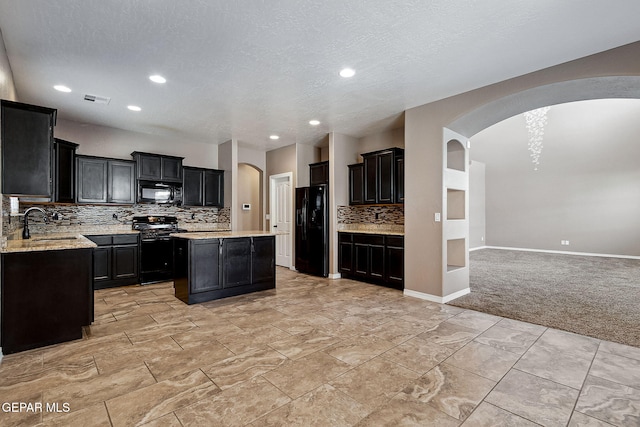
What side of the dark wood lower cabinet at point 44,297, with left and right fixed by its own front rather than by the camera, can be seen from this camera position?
right

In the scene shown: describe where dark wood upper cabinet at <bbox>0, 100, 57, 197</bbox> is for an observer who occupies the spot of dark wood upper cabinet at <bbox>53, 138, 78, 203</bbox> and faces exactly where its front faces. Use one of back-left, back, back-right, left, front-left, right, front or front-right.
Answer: front-right

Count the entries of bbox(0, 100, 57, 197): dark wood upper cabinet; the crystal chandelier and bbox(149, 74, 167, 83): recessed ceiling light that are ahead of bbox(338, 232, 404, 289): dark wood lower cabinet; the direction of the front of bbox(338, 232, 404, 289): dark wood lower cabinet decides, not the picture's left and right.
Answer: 2

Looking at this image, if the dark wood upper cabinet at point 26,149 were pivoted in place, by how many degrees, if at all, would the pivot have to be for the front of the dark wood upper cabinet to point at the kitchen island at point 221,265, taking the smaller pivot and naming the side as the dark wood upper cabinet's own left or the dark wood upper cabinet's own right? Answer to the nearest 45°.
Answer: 0° — it already faces it

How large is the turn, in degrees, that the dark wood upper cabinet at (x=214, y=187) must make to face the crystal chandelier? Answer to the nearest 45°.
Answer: approximately 45° to its left

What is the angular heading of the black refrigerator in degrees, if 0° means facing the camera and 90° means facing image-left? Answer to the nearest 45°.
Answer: approximately 45°

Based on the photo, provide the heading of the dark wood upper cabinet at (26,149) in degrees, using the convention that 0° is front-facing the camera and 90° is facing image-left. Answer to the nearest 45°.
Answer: approximately 270°
